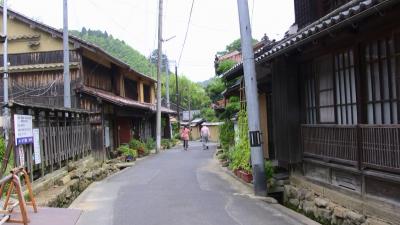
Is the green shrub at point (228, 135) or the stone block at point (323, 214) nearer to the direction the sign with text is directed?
the stone block

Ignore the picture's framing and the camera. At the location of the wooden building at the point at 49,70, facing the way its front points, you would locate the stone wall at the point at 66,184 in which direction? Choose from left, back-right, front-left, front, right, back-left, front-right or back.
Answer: front-right

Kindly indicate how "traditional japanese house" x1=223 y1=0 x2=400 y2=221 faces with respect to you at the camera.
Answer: facing the viewer and to the left of the viewer

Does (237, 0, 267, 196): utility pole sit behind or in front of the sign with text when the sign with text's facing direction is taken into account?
in front

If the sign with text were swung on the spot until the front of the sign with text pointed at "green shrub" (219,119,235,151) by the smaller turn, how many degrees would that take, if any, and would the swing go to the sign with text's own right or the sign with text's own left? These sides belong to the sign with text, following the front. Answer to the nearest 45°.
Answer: approximately 90° to the sign with text's own left

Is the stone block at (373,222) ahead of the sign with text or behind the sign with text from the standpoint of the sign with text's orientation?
ahead

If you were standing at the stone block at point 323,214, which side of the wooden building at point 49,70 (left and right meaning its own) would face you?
front

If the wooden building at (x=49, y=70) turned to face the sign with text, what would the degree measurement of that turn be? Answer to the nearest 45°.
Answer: approximately 45° to its right

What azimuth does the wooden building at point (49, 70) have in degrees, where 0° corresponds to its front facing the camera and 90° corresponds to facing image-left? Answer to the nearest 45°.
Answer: approximately 315°

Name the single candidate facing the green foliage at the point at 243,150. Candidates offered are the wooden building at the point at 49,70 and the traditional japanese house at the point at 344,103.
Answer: the wooden building

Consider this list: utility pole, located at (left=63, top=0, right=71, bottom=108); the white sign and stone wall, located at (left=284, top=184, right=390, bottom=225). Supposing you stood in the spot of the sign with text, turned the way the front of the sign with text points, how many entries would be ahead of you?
1

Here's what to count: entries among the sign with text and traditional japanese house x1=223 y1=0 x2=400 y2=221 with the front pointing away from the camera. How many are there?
0
